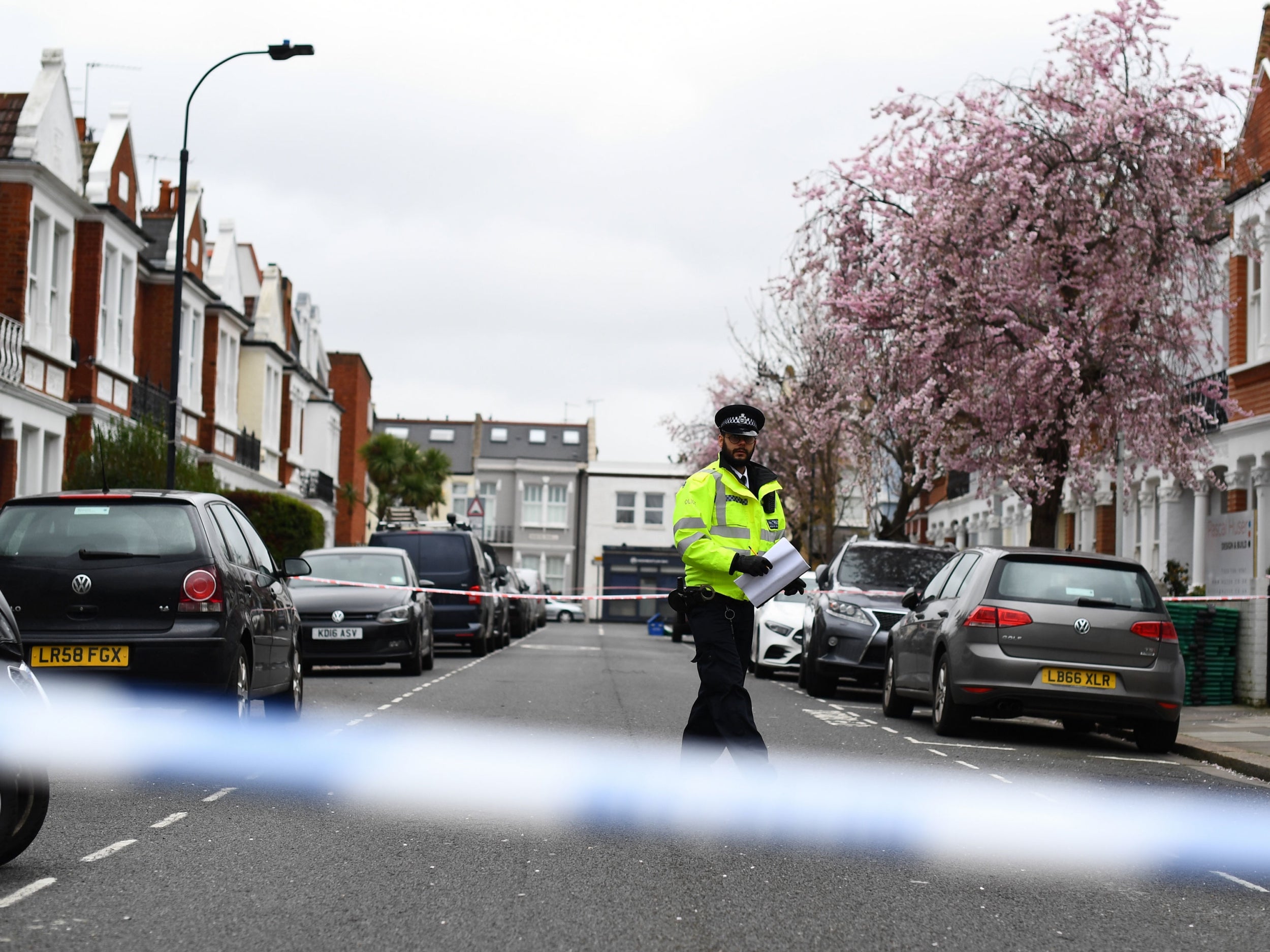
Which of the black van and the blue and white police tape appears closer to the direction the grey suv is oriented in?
the blue and white police tape

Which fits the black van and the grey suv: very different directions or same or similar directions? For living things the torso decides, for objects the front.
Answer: very different directions

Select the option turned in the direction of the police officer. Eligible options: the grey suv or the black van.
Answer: the grey suv

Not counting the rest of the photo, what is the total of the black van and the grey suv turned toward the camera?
1

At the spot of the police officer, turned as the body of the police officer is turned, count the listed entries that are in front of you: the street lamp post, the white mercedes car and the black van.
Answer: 0

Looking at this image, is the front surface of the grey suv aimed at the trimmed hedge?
no

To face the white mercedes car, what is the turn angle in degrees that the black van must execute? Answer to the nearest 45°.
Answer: approximately 135° to its right

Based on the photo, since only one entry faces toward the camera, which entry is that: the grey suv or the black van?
the grey suv

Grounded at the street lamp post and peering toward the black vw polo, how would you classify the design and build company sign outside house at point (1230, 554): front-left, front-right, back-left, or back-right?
front-left

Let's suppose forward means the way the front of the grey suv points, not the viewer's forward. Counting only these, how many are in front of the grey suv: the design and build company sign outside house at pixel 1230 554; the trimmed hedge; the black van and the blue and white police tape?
1

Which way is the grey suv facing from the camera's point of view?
toward the camera

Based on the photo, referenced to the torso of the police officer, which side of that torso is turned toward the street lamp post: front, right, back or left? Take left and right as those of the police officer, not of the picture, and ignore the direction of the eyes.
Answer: back

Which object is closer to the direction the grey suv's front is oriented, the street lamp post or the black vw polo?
the black vw polo

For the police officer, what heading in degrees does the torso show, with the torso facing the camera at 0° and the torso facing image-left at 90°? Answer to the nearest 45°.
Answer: approximately 315°

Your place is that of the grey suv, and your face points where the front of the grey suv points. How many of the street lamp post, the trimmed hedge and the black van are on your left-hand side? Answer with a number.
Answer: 0

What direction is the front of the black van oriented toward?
away from the camera

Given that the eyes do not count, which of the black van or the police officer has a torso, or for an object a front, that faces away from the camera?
the black van
